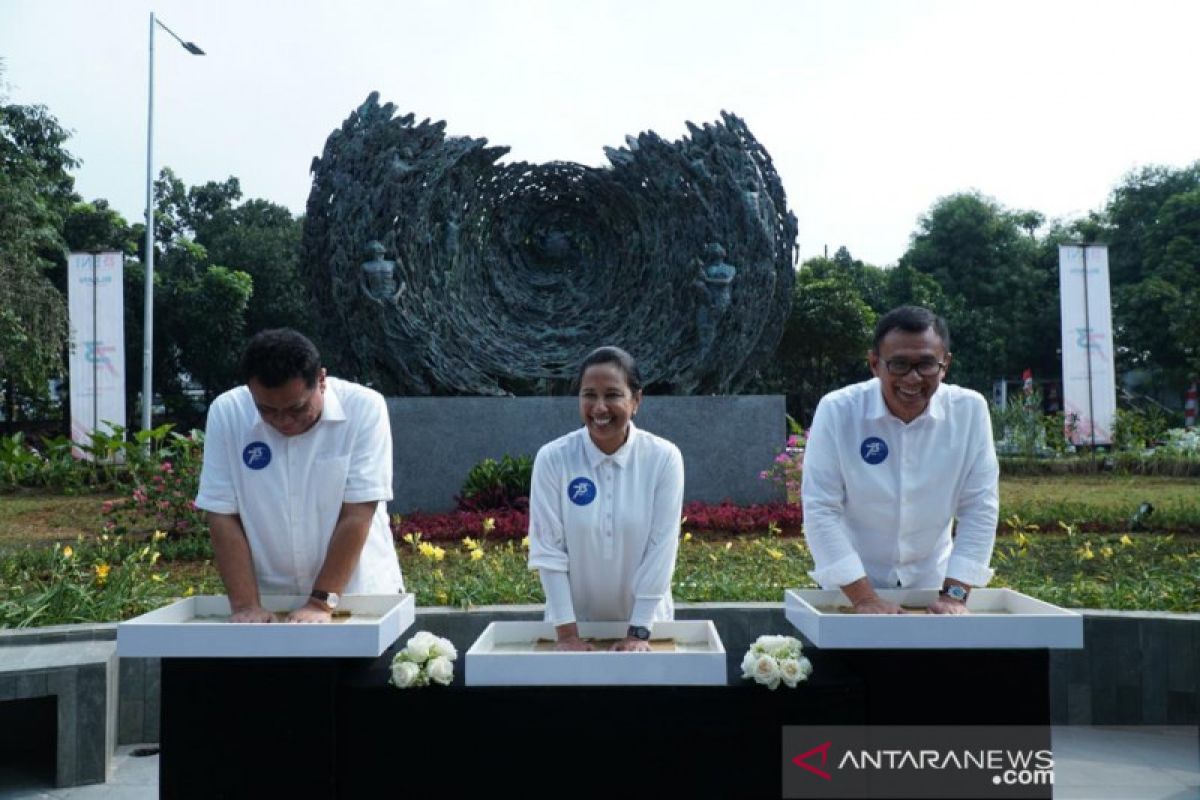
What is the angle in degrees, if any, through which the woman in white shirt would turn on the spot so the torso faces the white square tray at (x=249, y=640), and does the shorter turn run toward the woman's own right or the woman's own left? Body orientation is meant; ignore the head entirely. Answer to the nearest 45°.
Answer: approximately 45° to the woman's own right

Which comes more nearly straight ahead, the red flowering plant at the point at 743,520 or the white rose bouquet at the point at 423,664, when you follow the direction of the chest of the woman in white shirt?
the white rose bouquet

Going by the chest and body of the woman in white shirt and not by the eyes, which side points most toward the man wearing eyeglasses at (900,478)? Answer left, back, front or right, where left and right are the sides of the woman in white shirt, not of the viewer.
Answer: left

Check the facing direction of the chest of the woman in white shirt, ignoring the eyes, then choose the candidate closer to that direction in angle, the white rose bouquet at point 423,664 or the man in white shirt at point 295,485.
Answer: the white rose bouquet

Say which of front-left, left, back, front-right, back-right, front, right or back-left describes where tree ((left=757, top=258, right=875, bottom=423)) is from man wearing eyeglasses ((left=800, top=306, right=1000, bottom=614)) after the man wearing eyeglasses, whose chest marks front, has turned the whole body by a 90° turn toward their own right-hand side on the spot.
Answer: right

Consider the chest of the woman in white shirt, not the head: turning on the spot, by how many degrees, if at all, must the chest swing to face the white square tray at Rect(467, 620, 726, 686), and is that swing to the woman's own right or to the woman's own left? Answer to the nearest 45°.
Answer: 0° — they already face it
